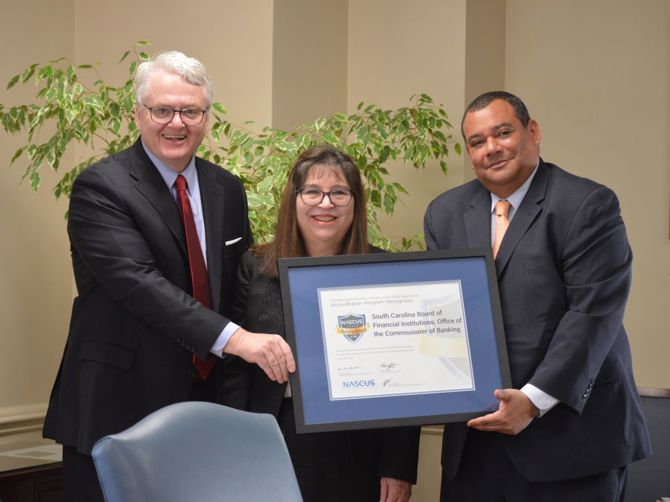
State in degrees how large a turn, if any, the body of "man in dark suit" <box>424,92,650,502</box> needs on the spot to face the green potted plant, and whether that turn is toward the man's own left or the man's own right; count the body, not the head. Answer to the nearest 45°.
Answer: approximately 90° to the man's own right

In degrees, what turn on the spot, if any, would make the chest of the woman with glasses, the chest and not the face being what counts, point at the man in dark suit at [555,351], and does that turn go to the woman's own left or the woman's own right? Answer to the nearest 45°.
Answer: approximately 90° to the woman's own left

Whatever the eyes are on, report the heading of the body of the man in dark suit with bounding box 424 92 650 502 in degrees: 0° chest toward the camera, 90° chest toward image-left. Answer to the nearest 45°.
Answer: approximately 45°

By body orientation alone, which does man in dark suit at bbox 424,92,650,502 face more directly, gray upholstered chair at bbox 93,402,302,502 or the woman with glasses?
the gray upholstered chair
